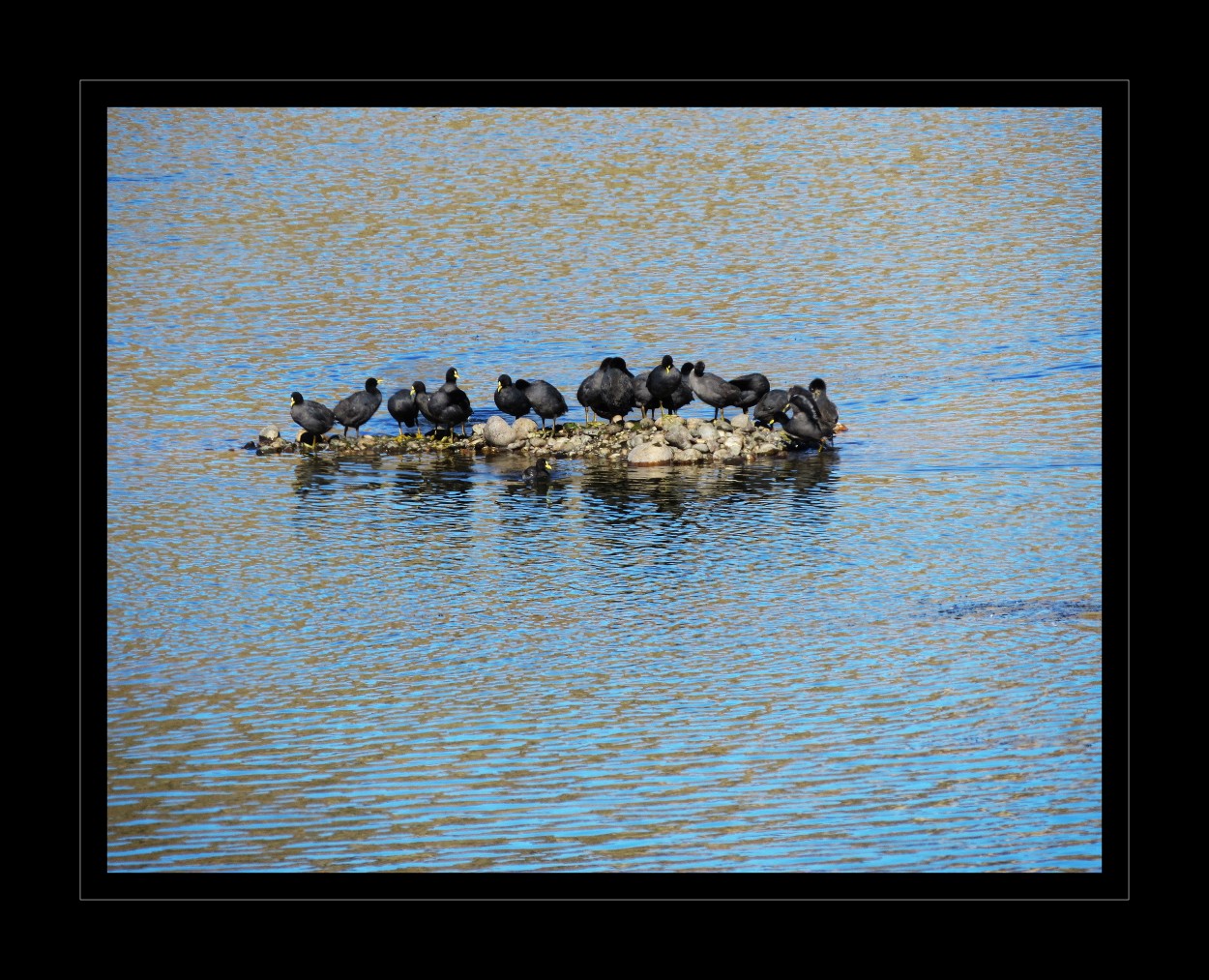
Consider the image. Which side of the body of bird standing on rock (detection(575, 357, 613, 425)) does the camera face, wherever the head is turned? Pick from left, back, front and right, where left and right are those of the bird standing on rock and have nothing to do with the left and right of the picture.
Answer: right

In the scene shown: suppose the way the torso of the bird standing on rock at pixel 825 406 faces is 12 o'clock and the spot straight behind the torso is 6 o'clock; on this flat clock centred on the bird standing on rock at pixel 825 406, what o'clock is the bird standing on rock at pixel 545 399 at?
the bird standing on rock at pixel 545 399 is roughly at 12 o'clock from the bird standing on rock at pixel 825 406.

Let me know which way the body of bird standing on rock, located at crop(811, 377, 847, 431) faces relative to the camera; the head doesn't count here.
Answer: to the viewer's left

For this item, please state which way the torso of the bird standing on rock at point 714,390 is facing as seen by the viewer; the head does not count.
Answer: to the viewer's left

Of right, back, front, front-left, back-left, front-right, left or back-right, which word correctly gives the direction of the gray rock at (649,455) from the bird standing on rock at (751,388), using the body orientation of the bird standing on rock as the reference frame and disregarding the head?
back-right

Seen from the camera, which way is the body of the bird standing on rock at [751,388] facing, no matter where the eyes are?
to the viewer's right

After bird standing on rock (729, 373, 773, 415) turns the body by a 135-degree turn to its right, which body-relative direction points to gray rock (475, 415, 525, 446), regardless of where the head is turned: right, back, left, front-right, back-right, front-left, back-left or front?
front-right

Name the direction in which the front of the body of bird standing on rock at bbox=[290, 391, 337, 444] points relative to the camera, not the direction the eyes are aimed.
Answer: to the viewer's left

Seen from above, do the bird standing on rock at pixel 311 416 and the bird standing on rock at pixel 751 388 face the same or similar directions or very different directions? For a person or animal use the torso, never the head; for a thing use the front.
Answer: very different directions

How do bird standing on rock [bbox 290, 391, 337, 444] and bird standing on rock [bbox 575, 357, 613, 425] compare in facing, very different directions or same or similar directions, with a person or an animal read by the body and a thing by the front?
very different directions

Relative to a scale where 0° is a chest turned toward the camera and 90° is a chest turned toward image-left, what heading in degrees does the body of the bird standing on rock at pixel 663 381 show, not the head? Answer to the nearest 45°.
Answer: approximately 0°
